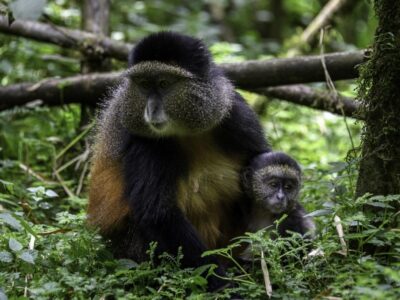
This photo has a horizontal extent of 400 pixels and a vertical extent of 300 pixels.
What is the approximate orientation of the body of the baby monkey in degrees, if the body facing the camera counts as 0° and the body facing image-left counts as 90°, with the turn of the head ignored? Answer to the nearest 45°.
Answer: approximately 315°

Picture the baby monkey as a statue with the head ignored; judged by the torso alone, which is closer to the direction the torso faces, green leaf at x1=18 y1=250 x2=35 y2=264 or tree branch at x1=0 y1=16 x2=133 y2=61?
the green leaf

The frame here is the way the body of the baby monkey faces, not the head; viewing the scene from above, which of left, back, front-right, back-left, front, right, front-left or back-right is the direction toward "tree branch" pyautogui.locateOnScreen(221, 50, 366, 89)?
back-left

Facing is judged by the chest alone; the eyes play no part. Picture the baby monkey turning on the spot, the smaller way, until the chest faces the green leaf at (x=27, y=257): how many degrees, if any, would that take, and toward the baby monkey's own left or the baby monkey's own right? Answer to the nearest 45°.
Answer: approximately 90° to the baby monkey's own right

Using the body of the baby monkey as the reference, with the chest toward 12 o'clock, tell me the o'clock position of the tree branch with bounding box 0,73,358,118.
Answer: The tree branch is roughly at 6 o'clock from the baby monkey.

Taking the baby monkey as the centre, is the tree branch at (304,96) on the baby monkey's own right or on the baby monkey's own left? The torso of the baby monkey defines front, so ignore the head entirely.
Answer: on the baby monkey's own left

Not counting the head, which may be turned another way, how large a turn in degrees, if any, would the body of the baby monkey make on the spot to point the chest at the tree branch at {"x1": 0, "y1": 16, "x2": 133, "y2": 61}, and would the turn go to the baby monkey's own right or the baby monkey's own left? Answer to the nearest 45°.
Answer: approximately 180°

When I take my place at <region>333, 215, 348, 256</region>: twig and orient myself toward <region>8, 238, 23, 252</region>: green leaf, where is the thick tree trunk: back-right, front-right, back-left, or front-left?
back-right
